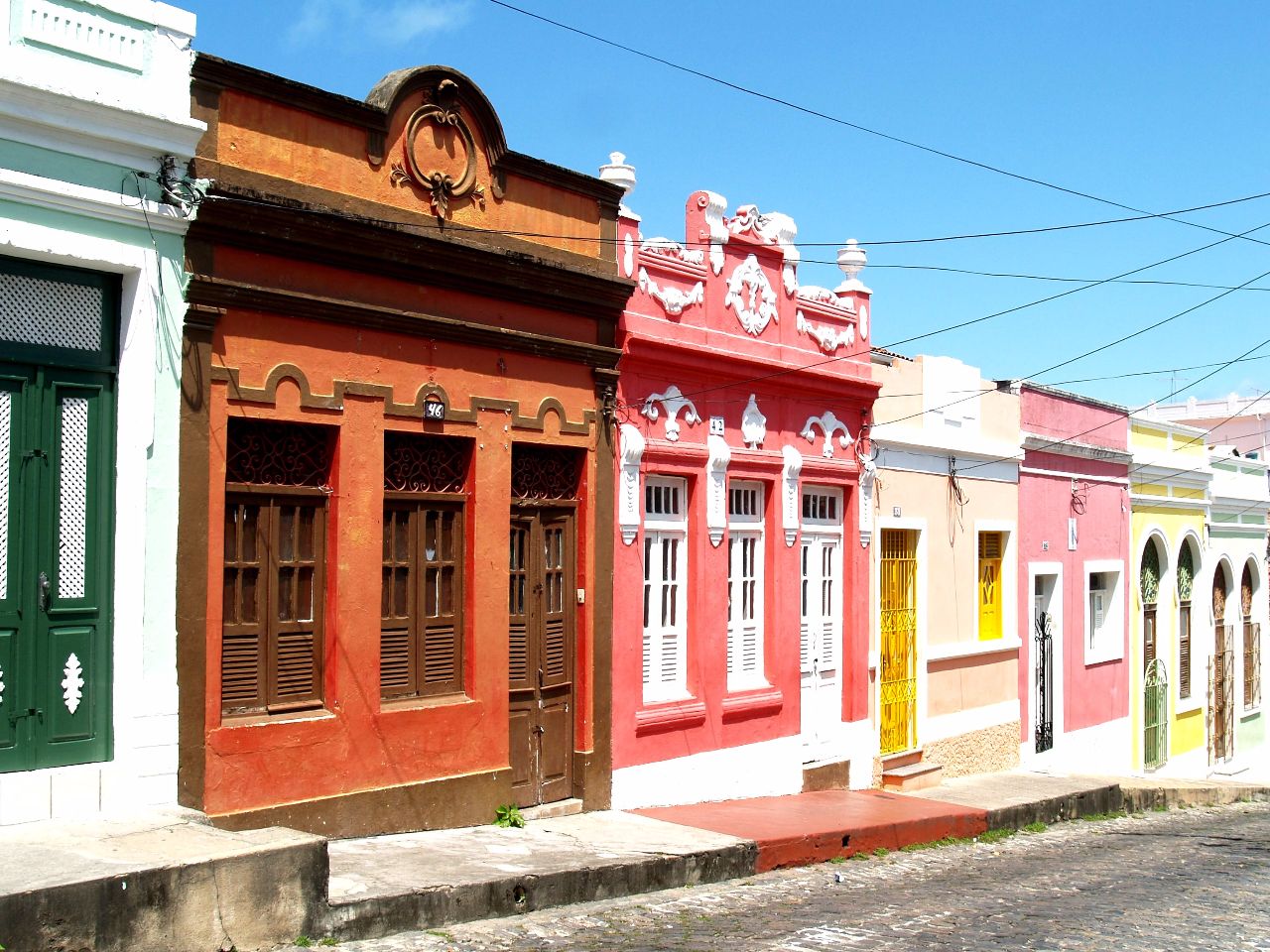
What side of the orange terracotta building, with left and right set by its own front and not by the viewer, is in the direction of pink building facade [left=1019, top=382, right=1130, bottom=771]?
left

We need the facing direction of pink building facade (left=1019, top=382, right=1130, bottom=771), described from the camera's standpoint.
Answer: facing the viewer and to the right of the viewer

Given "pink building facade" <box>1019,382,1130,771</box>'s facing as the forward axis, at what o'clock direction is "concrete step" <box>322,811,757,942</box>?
The concrete step is roughly at 2 o'clock from the pink building facade.

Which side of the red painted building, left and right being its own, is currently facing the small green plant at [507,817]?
right

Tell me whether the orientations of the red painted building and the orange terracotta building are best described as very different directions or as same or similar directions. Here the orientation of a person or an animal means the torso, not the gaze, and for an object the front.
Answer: same or similar directions

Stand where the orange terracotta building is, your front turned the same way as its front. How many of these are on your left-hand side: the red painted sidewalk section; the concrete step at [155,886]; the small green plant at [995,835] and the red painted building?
3

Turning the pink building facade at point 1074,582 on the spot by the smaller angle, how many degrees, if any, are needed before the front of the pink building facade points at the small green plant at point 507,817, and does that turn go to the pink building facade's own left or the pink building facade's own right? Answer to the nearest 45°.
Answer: approximately 45° to the pink building facade's own right

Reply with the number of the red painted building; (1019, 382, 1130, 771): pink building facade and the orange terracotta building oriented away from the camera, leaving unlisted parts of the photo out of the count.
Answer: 0

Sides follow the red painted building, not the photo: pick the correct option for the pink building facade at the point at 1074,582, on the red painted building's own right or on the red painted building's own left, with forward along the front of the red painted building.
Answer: on the red painted building's own left

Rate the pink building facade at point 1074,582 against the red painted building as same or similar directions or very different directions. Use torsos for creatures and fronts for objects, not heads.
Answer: same or similar directions
